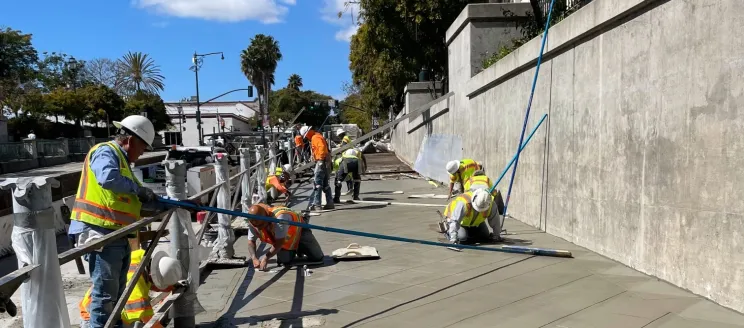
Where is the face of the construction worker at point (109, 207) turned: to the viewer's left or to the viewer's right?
to the viewer's right

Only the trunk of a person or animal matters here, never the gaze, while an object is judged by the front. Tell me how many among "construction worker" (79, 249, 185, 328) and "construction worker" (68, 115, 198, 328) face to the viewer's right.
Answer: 2

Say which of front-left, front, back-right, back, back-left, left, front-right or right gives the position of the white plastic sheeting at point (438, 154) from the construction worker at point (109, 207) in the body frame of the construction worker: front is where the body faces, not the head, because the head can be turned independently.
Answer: front-left

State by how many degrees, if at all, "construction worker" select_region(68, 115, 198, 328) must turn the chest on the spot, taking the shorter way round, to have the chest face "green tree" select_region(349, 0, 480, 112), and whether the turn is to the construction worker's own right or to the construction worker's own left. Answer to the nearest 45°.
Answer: approximately 45° to the construction worker's own left

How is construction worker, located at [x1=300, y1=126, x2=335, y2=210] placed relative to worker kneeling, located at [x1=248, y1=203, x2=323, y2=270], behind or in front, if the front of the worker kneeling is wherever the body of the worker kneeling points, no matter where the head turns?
behind

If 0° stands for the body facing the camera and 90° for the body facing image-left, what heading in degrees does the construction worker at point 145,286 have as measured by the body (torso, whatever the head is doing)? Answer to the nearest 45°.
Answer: approximately 270°

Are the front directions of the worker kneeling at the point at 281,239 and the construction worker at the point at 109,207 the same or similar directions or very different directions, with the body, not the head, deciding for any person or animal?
very different directions

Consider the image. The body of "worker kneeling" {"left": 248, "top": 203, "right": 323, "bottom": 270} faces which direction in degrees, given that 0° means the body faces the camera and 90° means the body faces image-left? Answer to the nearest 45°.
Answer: approximately 45°

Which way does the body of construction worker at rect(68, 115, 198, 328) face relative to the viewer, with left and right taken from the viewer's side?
facing to the right of the viewer

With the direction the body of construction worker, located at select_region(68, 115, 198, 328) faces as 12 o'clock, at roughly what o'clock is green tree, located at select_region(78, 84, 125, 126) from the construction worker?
The green tree is roughly at 9 o'clock from the construction worker.

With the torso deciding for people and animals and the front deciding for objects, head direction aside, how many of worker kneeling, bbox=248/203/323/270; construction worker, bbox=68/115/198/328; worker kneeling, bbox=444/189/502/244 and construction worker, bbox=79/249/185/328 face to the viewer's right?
2
